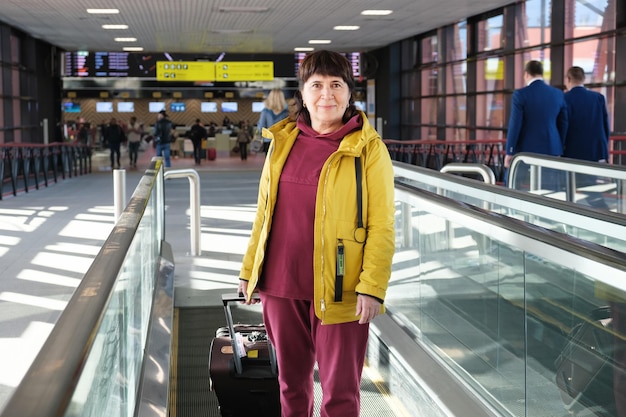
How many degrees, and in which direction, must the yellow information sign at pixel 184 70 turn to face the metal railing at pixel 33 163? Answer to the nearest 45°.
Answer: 0° — it already faces it

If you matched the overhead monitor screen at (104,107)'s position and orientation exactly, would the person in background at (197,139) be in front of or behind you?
in front

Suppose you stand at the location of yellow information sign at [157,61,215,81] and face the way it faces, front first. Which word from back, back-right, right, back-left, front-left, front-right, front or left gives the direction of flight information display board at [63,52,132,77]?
right

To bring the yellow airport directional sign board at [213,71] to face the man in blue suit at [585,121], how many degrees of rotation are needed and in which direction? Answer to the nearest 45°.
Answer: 0° — it already faces them

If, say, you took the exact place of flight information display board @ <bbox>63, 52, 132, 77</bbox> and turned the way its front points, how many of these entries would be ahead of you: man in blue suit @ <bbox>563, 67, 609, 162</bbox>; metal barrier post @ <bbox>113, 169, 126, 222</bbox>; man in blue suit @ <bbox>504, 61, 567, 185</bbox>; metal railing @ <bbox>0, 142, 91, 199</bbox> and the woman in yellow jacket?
5

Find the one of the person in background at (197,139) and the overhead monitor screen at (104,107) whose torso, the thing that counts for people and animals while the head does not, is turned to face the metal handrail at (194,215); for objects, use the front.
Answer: the overhead monitor screen

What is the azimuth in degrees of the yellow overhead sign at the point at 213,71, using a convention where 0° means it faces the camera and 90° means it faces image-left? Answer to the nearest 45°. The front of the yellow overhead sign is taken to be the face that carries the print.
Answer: approximately 0°

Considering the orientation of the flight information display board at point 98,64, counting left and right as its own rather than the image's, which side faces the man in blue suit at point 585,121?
front
